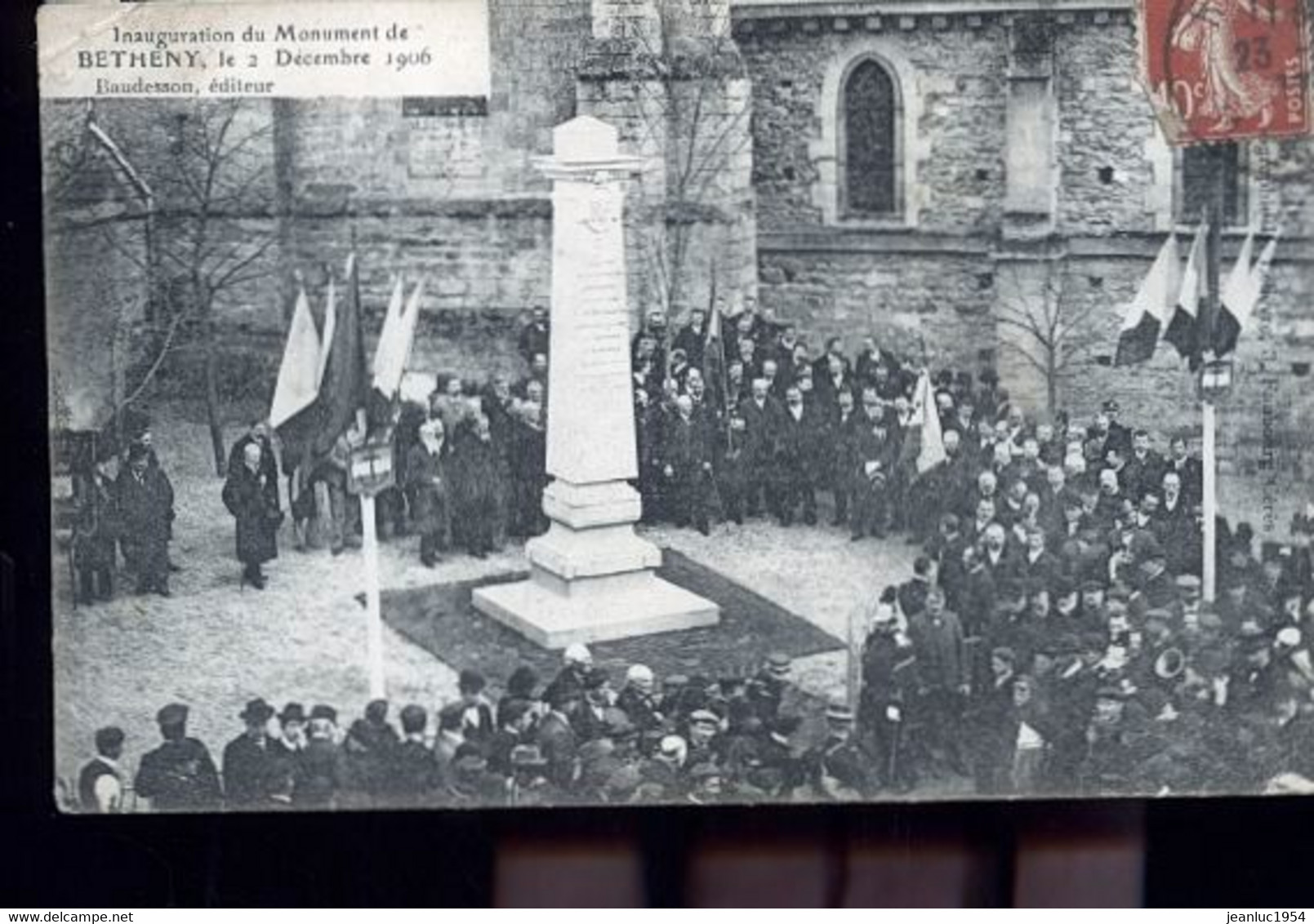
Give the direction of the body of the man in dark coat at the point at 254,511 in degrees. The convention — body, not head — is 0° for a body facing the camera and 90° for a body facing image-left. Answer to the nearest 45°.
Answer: approximately 315°

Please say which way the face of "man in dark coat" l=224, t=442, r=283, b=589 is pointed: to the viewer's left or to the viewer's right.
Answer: to the viewer's right

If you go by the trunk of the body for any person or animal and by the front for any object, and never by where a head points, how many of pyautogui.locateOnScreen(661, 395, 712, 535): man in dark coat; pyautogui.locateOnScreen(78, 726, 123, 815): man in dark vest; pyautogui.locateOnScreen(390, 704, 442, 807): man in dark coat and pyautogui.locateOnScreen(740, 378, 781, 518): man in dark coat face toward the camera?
2

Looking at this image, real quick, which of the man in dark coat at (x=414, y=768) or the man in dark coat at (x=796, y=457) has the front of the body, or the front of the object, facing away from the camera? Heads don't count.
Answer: the man in dark coat at (x=414, y=768)

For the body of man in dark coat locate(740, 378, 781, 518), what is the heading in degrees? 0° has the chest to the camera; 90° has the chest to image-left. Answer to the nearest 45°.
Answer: approximately 0°

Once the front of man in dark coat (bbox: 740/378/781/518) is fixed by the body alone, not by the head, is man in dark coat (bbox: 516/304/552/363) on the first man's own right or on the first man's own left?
on the first man's own right

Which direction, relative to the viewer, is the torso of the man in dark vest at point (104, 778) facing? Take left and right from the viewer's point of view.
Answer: facing away from the viewer and to the right of the viewer
